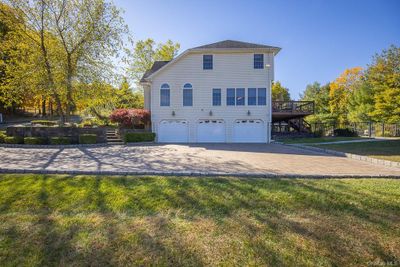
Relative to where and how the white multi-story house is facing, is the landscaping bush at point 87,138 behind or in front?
in front

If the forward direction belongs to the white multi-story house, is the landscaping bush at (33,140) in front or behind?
in front

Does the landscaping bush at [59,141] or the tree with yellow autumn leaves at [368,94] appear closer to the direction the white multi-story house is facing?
the landscaping bush

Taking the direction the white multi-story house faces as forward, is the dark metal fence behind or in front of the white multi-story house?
behind

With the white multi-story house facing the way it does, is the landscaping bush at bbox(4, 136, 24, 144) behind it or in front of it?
in front

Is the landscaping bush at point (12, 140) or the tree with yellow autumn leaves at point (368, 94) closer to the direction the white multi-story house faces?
the landscaping bush

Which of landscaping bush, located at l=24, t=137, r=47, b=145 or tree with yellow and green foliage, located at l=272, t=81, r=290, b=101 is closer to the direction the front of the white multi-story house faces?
the landscaping bush
